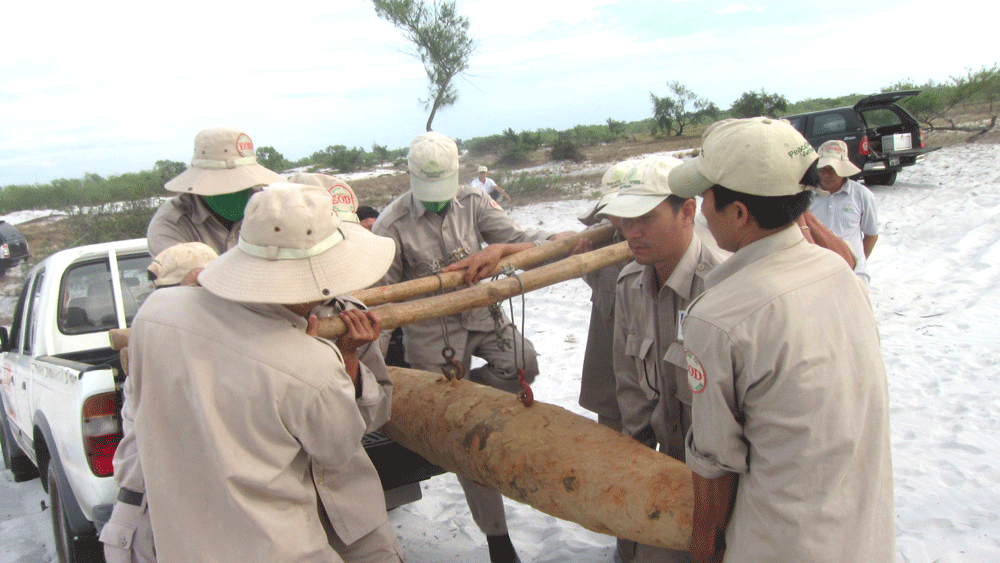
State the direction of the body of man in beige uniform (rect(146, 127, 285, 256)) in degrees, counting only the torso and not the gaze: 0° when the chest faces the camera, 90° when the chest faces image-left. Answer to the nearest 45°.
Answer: approximately 315°

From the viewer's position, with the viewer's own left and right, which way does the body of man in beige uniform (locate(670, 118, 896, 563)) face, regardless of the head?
facing away from the viewer and to the left of the viewer

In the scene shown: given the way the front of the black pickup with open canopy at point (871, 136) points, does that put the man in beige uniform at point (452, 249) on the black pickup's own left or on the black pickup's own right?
on the black pickup's own left

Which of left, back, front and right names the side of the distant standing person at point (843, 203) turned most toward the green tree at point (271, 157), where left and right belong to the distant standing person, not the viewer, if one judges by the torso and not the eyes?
right

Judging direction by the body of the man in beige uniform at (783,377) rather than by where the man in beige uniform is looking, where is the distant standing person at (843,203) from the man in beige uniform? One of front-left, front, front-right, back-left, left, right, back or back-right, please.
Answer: front-right

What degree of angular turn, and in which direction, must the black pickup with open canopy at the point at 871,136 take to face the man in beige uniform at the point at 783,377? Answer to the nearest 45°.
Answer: approximately 135° to its left

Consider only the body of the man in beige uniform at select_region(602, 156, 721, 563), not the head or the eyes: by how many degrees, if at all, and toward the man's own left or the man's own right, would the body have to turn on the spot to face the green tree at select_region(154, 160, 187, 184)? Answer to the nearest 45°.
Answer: approximately 90° to the man's own right

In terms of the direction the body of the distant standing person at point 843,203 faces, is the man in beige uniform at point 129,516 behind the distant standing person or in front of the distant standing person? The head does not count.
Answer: in front

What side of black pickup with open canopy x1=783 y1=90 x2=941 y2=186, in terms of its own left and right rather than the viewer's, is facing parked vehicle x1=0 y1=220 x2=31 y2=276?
left

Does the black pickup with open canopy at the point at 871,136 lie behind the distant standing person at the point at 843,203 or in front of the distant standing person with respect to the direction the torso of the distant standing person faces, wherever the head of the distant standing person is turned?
behind

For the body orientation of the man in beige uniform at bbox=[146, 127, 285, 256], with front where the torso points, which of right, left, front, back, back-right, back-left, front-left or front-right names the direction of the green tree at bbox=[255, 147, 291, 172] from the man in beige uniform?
back-left

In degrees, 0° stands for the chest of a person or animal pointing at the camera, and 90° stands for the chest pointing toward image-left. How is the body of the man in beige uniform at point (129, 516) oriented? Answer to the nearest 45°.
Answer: approximately 270°

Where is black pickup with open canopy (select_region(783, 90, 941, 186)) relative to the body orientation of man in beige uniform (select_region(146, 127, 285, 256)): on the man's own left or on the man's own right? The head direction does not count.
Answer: on the man's own left
